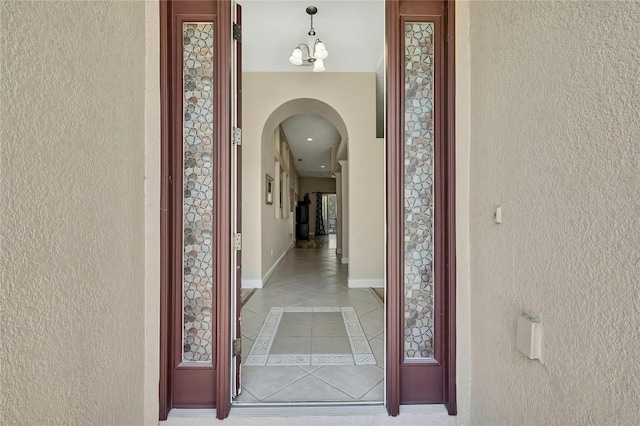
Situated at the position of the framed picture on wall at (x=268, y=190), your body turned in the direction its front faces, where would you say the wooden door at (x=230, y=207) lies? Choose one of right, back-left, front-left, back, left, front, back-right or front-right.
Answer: right

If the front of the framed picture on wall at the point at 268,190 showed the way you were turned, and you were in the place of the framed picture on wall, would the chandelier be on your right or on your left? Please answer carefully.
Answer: on your right

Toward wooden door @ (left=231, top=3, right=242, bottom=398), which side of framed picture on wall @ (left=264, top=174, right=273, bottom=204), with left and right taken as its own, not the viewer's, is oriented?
right

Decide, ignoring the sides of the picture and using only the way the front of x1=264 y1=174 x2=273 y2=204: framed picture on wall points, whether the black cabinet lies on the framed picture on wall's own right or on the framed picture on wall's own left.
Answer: on the framed picture on wall's own left

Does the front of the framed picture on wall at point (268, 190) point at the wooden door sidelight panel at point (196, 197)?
no

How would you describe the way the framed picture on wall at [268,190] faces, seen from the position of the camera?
facing to the right of the viewer

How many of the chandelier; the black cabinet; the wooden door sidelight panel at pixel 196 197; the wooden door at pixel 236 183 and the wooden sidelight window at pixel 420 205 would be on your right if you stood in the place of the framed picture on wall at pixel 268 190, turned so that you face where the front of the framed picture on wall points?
4

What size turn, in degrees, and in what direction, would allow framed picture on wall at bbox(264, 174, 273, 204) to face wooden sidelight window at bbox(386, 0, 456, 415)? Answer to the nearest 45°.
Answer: approximately 90° to its right

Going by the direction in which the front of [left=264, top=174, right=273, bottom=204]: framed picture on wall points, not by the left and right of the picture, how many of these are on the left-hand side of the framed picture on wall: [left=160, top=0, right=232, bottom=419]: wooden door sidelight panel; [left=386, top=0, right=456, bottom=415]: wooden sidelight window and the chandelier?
0
